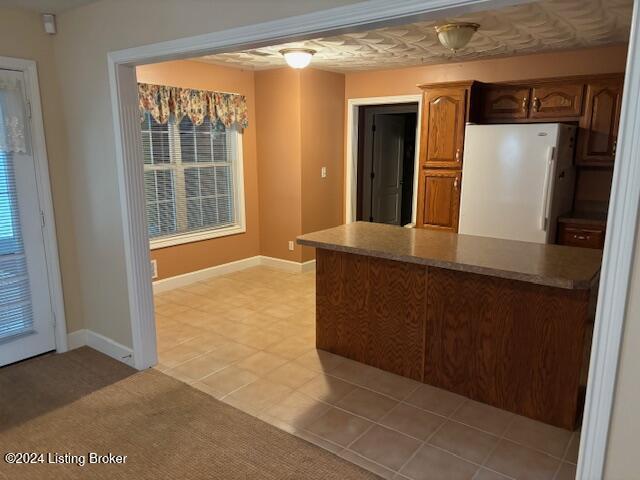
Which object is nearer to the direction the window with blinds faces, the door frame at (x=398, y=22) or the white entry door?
the door frame

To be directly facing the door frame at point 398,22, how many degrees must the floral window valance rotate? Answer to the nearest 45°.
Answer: approximately 45° to its right

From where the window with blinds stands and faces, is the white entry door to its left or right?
on its right

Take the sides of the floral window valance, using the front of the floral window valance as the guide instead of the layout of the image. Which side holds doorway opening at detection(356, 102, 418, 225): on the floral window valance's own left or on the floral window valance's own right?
on the floral window valance's own left

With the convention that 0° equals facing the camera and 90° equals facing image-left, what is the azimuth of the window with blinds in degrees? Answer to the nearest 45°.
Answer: approximately 315°

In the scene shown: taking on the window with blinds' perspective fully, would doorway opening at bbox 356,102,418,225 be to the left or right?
on its left

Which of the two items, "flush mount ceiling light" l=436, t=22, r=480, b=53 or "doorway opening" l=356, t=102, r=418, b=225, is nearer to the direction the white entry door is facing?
the flush mount ceiling light

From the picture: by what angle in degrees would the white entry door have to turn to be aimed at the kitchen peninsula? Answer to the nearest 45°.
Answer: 0° — it already faces it

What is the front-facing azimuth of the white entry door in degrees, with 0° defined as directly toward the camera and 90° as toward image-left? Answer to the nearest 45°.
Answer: approximately 315°

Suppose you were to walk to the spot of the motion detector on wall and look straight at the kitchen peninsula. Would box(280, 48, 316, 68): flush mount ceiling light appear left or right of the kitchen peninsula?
left

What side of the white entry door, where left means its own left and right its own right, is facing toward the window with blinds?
left

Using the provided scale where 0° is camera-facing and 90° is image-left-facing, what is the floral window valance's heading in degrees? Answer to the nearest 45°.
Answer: approximately 315°
